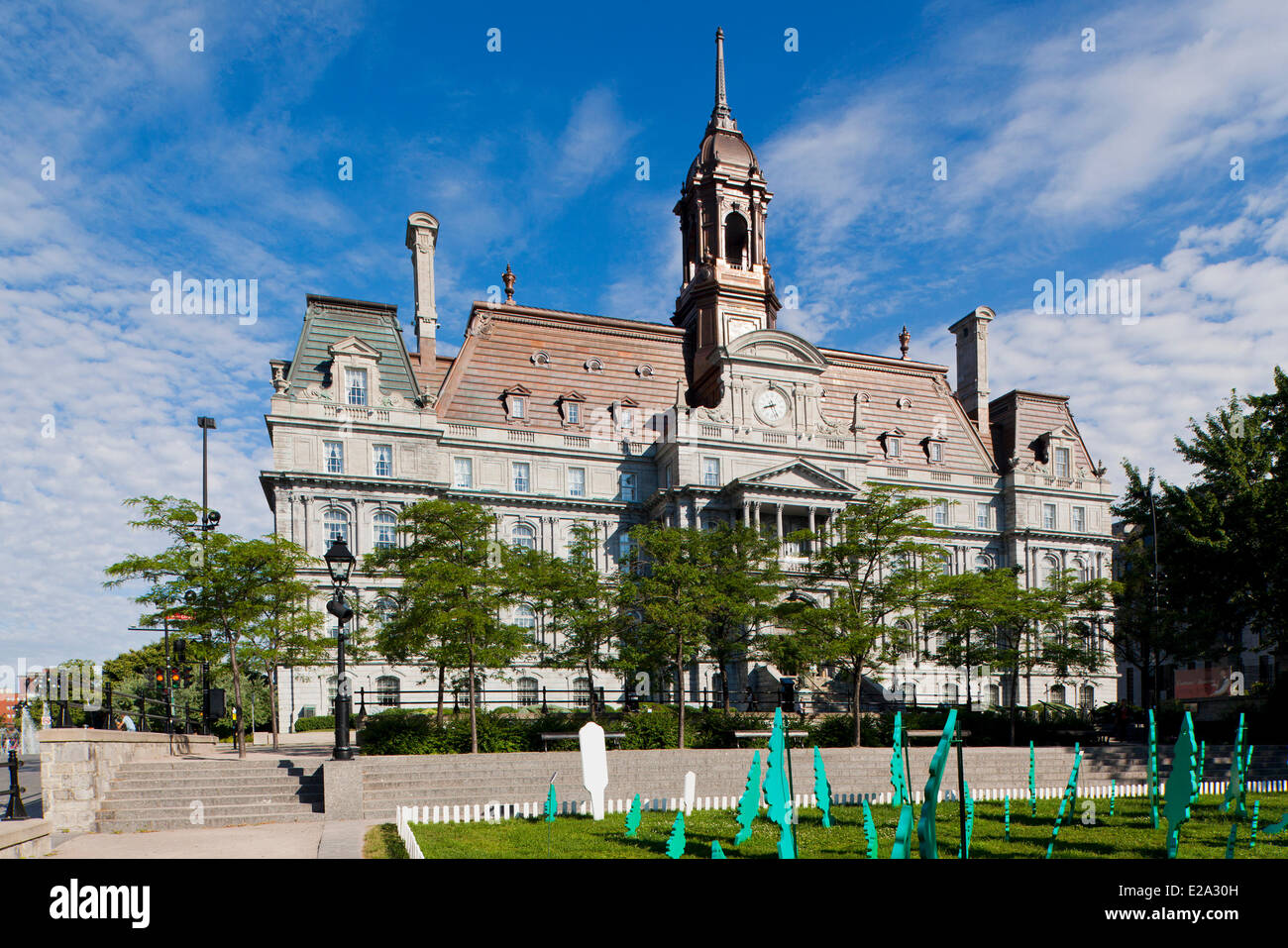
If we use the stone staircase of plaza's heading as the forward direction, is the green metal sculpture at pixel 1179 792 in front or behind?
in front

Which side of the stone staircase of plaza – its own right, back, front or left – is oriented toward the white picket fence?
left

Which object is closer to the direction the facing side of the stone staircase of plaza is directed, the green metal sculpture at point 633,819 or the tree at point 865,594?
the green metal sculpture

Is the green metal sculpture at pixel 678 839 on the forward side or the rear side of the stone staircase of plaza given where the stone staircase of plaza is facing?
on the forward side

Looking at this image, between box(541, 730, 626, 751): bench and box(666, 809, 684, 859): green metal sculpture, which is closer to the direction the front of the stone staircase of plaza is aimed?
the green metal sculpture

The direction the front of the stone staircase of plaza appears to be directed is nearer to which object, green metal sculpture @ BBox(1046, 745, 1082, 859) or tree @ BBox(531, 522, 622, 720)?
the green metal sculpture

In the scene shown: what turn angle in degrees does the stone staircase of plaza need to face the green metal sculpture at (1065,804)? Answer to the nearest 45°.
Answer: approximately 45° to its left

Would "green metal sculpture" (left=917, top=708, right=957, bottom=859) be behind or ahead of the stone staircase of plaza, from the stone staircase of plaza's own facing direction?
ahead

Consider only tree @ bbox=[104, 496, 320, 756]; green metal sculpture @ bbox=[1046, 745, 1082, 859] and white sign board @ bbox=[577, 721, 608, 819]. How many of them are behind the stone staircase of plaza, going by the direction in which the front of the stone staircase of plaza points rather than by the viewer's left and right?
1

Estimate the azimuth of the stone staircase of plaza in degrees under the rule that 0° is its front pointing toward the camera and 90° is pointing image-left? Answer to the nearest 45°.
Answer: approximately 0°
